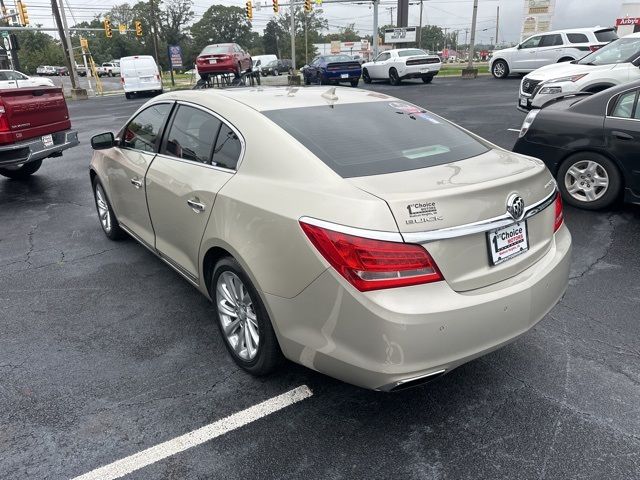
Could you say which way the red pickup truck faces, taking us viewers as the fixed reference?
facing away from the viewer and to the left of the viewer

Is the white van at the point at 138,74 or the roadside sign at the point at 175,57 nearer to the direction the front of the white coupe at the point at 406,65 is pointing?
the roadside sign

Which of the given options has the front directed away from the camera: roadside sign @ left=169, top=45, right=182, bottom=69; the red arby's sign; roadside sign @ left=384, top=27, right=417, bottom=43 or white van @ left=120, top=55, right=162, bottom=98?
the white van

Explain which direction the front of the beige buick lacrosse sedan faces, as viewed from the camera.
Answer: facing away from the viewer and to the left of the viewer

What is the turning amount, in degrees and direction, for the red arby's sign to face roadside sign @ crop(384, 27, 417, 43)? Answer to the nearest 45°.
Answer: approximately 90° to its right

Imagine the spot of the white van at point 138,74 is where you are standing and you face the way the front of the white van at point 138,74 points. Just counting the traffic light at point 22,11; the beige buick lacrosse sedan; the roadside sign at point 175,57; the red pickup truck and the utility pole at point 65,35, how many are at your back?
2

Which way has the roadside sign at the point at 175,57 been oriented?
toward the camera

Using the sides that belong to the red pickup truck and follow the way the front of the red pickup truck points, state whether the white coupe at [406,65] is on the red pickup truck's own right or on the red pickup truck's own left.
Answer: on the red pickup truck's own right

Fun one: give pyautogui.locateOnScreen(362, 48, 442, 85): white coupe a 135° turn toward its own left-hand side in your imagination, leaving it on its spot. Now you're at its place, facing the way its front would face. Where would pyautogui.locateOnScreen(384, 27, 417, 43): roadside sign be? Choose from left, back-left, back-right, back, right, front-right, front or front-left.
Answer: back

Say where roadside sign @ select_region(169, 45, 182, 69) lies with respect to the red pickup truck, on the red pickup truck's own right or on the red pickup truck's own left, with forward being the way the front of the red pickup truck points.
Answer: on the red pickup truck's own right

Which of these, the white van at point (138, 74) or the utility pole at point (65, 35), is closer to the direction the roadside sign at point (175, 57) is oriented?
the white van

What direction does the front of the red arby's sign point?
toward the camera

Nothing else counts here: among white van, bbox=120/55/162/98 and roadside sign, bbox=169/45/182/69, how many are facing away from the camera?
1

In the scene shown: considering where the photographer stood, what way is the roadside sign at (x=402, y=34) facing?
facing the viewer

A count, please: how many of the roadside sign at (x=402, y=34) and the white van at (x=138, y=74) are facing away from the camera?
1

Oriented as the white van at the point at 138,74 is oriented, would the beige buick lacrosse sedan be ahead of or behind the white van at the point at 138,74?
behind

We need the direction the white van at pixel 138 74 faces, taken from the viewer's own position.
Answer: facing away from the viewer

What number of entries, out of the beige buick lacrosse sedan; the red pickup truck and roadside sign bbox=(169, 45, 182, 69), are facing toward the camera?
1

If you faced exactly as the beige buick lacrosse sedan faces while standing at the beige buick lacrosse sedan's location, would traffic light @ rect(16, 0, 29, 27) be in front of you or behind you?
in front
